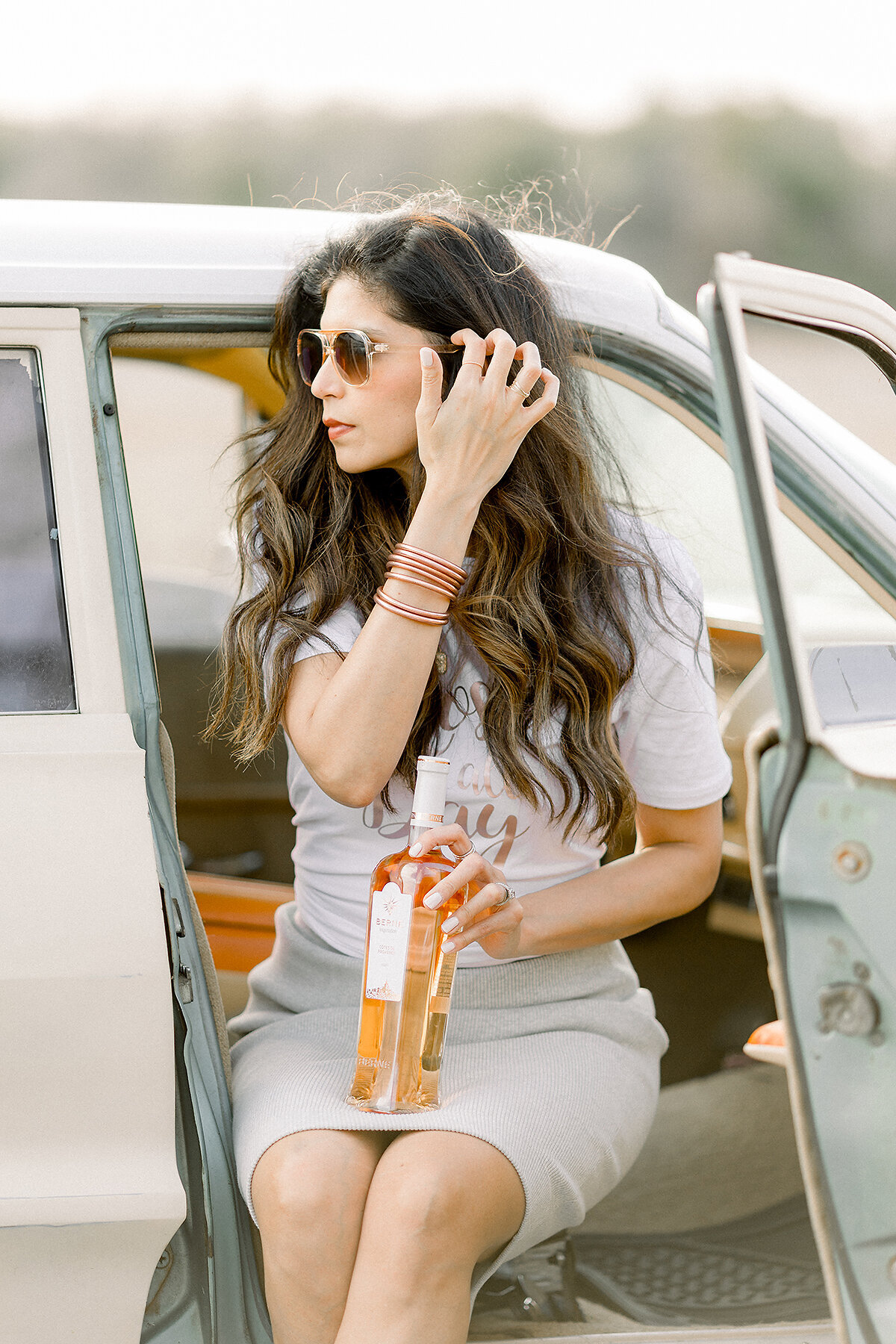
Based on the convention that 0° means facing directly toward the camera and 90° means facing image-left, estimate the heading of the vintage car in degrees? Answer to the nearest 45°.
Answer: approximately 270°

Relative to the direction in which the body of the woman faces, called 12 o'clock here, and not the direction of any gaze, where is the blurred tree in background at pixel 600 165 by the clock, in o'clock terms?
The blurred tree in background is roughly at 5 o'clock from the woman.
